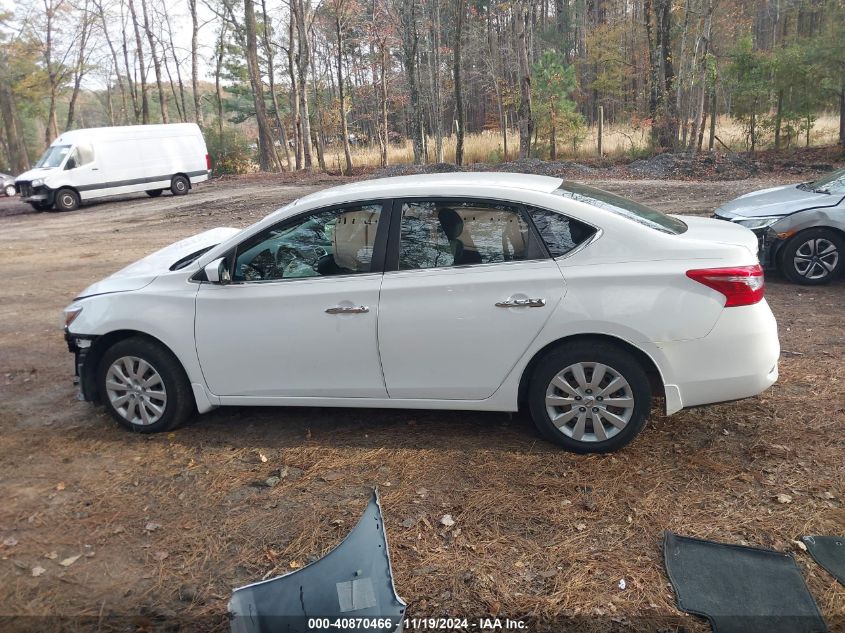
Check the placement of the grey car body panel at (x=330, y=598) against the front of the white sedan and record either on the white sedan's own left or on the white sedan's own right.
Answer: on the white sedan's own left

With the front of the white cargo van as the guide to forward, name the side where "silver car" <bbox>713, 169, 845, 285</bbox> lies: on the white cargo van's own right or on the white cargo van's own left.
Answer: on the white cargo van's own left

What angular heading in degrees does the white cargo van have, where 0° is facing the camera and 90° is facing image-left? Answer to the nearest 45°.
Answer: approximately 45°

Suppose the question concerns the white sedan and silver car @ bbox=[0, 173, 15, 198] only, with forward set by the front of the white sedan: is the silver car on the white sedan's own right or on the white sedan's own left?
on the white sedan's own right

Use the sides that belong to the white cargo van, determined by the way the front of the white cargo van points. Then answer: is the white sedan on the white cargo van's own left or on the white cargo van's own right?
on the white cargo van's own left

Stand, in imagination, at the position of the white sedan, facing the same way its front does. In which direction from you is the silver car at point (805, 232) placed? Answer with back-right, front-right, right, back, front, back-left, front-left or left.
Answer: back-right

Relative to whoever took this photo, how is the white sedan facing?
facing to the left of the viewer

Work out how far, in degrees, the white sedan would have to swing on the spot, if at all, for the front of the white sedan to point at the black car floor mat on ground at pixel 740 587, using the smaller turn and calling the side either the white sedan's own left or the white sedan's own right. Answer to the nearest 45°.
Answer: approximately 135° to the white sedan's own left

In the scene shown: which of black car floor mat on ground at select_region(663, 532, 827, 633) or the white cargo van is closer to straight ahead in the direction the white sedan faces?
the white cargo van
